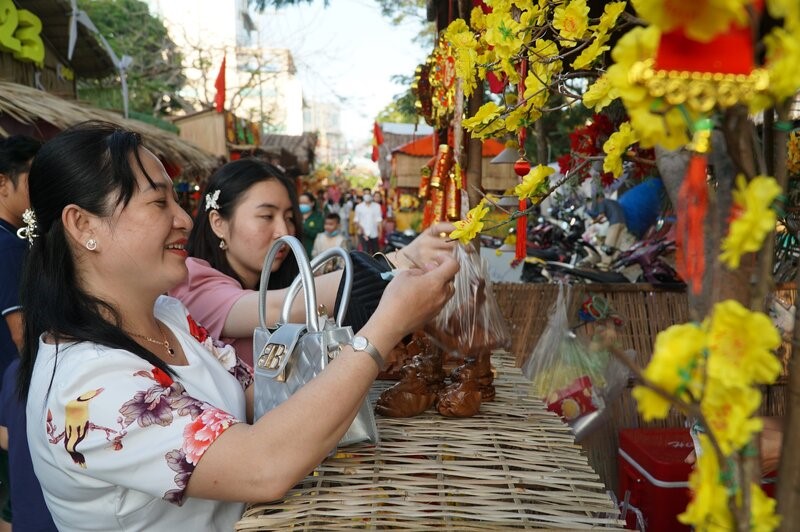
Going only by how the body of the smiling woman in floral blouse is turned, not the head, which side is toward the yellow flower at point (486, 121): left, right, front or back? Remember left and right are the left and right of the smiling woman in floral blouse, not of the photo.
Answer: front

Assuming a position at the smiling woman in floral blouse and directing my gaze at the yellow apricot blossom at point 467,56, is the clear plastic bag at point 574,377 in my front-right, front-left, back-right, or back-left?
front-left

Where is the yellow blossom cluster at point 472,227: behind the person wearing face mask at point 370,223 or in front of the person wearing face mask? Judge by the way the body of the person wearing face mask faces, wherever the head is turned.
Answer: in front

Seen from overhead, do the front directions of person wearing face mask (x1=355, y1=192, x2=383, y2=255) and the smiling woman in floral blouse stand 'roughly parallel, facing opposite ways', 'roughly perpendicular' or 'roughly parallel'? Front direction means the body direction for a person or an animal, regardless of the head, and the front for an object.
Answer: roughly perpendicular

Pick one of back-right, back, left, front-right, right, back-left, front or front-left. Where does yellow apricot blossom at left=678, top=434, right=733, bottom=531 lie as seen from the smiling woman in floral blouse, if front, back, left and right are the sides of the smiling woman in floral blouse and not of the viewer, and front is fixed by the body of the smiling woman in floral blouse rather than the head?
front-right

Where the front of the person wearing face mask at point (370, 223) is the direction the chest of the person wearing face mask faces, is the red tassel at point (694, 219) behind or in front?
in front

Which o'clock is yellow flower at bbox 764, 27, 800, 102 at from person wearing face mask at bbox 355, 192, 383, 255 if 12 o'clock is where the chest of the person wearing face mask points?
The yellow flower is roughly at 12 o'clock from the person wearing face mask.

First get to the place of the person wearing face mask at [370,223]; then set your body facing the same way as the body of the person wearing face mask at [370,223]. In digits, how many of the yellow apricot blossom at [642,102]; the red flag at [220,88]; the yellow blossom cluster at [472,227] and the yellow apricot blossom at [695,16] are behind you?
0

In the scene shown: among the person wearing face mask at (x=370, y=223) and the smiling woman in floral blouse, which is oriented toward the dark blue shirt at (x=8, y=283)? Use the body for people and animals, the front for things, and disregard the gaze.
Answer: the person wearing face mask

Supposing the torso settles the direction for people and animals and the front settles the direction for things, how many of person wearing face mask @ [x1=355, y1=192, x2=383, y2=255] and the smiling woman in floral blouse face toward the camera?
1

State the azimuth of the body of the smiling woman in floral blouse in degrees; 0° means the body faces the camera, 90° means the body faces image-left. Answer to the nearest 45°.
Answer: approximately 270°

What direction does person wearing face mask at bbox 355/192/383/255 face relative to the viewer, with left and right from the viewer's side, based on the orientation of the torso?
facing the viewer

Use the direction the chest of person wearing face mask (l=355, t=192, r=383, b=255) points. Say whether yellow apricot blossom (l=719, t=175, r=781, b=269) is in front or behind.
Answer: in front

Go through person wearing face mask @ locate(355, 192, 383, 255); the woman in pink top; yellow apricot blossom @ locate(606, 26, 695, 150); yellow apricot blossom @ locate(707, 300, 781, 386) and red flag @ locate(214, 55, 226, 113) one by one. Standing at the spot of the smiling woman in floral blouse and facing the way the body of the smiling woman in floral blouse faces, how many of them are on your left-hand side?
3

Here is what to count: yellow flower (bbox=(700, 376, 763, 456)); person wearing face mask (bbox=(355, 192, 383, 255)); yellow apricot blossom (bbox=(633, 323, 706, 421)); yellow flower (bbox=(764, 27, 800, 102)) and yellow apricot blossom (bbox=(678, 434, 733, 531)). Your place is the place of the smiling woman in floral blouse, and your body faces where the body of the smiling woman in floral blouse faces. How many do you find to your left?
1

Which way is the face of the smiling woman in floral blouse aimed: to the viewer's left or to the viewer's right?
to the viewer's right
